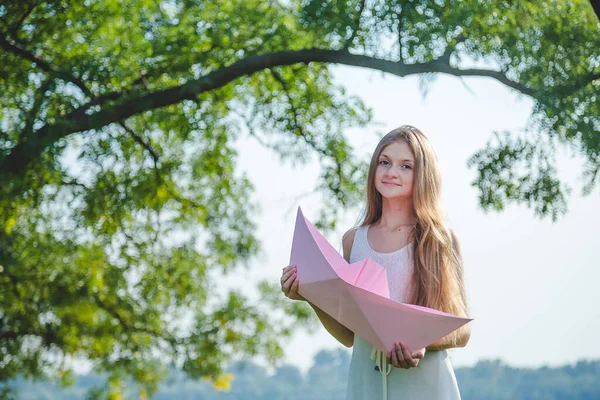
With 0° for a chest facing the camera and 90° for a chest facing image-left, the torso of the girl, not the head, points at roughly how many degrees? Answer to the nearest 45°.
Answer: approximately 45°
